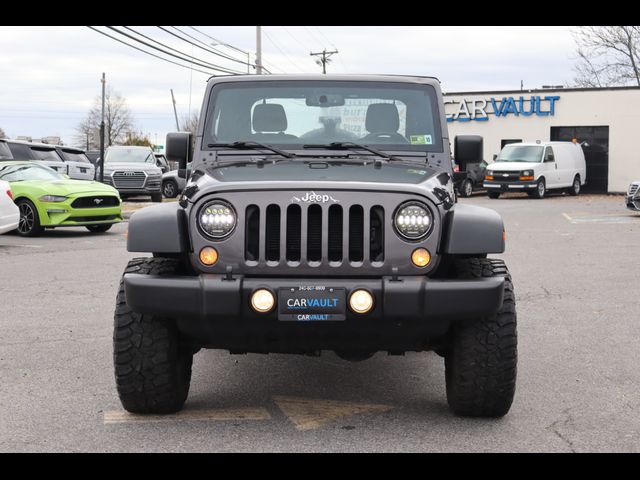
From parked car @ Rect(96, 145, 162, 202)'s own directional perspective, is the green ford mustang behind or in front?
in front

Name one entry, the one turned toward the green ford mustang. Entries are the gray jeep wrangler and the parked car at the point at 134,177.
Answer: the parked car

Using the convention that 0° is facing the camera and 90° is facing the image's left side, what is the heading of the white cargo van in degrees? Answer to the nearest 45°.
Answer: approximately 45°

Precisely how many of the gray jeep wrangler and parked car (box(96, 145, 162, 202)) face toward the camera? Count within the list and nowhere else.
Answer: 2
